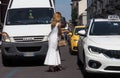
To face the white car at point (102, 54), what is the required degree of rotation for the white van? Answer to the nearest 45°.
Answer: approximately 45° to its left

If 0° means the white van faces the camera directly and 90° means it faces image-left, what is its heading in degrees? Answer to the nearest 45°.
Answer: approximately 0°
